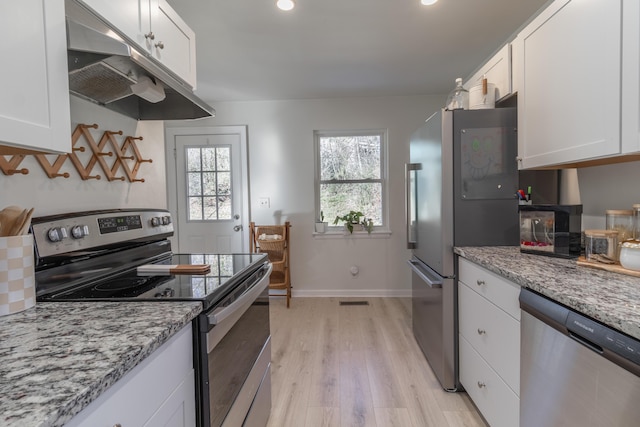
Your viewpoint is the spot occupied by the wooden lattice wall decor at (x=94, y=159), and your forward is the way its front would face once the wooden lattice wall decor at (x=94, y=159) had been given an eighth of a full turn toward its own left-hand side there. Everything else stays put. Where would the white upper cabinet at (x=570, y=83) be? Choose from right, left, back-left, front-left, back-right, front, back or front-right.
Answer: front-right

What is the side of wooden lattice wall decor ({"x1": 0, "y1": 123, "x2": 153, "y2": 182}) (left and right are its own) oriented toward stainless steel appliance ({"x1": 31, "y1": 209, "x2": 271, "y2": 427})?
front

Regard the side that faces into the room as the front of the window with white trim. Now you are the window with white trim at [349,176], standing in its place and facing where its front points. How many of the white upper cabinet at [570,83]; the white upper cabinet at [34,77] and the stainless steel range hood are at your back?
0

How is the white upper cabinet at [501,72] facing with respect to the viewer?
to the viewer's left

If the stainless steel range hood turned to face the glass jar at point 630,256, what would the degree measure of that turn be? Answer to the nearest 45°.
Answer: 0° — it already faces it

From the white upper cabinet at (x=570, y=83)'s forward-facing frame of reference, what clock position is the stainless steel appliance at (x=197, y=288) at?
The stainless steel appliance is roughly at 12 o'clock from the white upper cabinet.

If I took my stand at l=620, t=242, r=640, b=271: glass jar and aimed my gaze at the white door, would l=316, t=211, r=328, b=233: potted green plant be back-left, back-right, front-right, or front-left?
front-right

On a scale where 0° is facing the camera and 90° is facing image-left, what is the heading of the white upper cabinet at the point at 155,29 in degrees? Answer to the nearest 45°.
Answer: approximately 315°

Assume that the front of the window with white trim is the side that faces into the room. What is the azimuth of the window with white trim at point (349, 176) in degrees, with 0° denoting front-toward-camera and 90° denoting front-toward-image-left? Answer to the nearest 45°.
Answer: approximately 0°

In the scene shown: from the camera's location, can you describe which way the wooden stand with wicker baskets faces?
facing the viewer

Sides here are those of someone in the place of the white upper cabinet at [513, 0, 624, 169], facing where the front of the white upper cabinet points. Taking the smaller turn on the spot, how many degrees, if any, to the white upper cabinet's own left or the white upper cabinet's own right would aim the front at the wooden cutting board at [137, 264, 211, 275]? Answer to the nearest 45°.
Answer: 0° — it already faces it

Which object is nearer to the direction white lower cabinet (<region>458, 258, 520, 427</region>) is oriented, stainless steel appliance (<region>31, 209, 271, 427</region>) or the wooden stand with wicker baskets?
the stainless steel appliance

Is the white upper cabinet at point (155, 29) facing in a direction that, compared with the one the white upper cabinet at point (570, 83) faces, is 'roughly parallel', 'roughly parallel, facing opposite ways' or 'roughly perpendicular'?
roughly parallel, facing opposite ways

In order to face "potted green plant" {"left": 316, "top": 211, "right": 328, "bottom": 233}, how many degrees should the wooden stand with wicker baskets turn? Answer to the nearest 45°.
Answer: approximately 90° to its left

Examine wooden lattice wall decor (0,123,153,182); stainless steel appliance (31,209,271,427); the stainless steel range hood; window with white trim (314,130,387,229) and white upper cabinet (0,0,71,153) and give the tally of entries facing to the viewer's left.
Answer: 0

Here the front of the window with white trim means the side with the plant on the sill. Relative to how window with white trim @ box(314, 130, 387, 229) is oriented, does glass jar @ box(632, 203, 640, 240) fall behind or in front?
in front

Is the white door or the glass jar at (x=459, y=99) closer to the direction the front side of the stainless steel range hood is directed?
the glass jar

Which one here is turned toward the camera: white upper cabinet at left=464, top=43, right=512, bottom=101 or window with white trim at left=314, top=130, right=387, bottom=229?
the window with white trim

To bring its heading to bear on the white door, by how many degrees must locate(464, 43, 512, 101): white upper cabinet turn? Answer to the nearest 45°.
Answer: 0° — it already faces it

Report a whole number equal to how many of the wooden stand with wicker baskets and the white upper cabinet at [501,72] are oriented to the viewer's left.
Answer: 1

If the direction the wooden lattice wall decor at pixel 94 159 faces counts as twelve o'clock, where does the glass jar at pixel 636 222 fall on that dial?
The glass jar is roughly at 12 o'clock from the wooden lattice wall decor.
